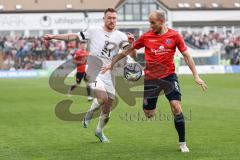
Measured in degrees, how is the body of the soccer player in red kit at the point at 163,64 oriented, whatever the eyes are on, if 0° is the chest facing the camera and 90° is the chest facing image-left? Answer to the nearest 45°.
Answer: approximately 0°
